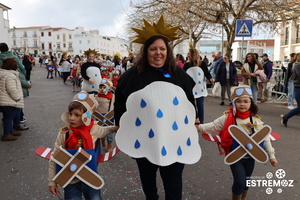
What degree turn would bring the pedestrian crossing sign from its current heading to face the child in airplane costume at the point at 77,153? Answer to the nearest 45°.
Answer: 0° — it already faces them

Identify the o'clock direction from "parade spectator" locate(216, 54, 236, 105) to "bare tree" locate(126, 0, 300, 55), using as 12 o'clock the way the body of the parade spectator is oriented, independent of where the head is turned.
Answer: The bare tree is roughly at 6 o'clock from the parade spectator.

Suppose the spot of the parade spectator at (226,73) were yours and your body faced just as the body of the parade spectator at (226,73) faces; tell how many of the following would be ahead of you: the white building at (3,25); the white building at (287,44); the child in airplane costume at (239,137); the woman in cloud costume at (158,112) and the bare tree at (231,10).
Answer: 2

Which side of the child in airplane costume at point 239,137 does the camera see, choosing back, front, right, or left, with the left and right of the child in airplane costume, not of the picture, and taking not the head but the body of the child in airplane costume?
front

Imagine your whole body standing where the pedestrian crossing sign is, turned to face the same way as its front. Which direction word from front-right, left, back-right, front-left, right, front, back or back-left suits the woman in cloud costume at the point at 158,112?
front

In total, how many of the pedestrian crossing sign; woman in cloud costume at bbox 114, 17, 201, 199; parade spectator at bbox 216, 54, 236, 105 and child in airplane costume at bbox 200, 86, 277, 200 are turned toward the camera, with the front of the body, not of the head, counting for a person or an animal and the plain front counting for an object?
4

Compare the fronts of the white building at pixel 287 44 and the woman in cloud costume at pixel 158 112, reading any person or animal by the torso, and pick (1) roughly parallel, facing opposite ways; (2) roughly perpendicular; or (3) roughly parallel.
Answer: roughly perpendicular

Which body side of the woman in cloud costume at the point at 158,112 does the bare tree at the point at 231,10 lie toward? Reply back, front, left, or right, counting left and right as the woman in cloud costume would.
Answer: back

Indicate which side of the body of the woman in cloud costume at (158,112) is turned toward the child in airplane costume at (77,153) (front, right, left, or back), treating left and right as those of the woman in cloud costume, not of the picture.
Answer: right

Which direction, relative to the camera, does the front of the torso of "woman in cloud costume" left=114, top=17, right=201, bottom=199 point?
toward the camera

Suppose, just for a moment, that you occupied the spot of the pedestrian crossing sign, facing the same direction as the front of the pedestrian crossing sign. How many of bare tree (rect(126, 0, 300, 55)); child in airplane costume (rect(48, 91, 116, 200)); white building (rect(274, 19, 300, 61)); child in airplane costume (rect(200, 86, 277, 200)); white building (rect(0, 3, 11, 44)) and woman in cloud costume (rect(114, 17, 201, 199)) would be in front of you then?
3

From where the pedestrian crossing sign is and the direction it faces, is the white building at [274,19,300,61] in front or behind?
behind

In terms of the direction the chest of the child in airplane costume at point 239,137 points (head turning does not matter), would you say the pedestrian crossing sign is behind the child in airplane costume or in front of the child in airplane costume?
behind

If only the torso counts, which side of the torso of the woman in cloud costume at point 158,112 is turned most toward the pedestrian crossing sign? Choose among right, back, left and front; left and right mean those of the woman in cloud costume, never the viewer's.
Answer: back
